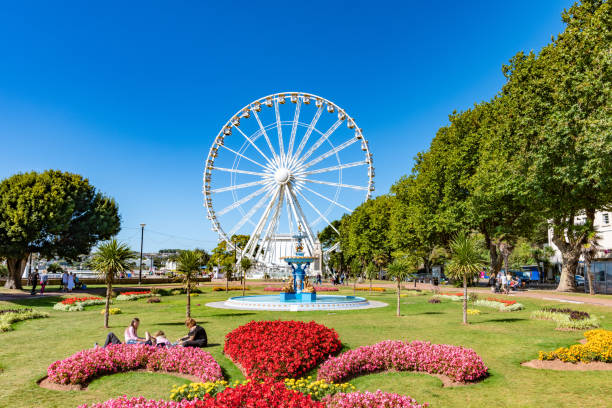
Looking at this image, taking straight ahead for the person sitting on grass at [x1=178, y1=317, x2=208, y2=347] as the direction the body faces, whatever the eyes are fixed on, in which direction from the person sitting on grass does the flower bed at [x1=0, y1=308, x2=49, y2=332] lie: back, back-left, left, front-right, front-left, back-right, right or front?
front-right

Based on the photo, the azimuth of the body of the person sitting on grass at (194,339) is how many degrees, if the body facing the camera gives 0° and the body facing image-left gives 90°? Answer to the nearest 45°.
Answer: approximately 90°

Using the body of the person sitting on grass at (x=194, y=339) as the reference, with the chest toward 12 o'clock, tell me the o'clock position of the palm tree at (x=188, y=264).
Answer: The palm tree is roughly at 3 o'clock from the person sitting on grass.

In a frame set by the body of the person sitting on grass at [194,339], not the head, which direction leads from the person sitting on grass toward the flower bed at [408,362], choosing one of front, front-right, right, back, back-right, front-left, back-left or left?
back-left

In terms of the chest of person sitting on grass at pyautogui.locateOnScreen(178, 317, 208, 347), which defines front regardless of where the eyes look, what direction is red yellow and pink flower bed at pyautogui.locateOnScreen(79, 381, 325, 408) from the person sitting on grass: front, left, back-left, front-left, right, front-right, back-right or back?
left

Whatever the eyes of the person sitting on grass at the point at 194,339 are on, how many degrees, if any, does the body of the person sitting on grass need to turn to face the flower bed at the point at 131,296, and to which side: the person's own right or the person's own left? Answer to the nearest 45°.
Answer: approximately 90° to the person's own right

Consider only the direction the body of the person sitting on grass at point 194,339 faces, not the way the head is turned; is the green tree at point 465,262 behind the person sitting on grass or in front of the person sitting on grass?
behind

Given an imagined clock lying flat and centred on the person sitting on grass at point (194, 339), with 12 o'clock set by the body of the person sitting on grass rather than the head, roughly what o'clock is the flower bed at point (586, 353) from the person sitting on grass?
The flower bed is roughly at 7 o'clock from the person sitting on grass.

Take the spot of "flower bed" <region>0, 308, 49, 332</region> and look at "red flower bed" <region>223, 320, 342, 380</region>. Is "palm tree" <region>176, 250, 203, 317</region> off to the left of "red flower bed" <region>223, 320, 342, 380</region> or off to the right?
left
